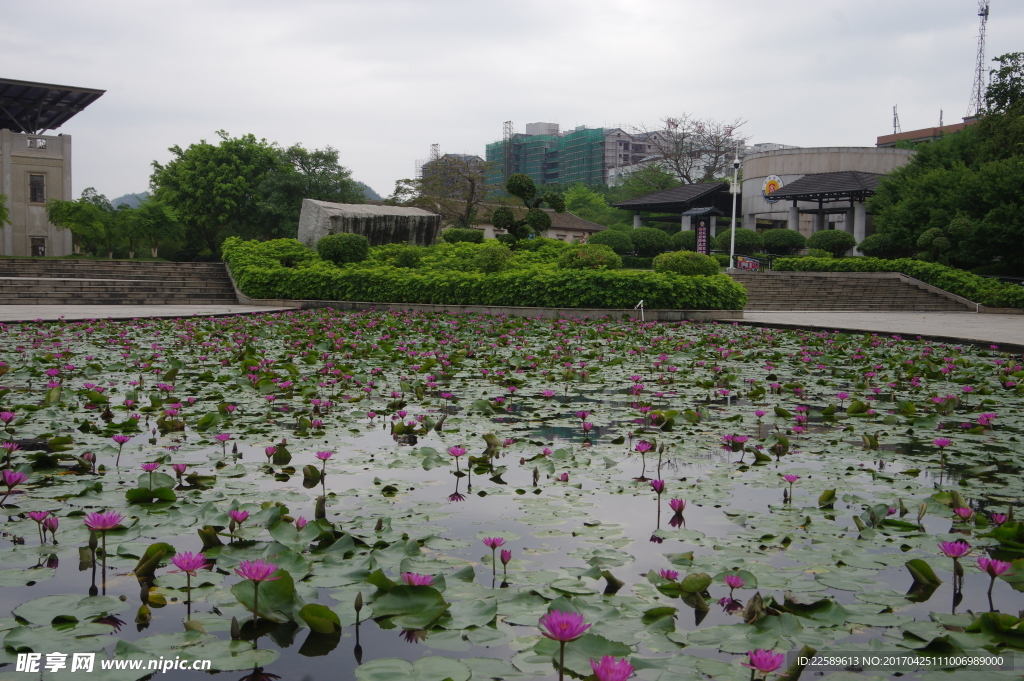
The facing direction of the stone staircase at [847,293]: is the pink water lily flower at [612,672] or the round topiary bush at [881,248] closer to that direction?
the pink water lily flower

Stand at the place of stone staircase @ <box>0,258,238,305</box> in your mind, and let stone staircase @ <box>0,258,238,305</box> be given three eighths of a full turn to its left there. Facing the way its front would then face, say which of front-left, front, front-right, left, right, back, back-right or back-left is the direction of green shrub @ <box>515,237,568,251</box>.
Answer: front-right

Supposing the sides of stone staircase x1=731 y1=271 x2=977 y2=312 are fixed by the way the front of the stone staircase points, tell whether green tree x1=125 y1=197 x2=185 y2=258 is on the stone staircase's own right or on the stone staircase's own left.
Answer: on the stone staircase's own right

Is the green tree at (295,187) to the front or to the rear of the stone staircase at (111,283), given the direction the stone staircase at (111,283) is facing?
to the rear

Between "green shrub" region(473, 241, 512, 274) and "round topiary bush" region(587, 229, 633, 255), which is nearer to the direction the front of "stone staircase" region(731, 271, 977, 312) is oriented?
the green shrub

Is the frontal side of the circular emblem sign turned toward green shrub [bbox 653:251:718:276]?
yes

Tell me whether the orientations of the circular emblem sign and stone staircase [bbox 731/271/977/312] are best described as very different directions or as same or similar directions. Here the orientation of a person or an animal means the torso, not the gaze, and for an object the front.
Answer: same or similar directions

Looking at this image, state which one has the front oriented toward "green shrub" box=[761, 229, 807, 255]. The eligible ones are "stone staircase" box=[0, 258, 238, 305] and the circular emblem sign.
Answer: the circular emblem sign

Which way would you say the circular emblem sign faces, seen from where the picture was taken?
facing the viewer

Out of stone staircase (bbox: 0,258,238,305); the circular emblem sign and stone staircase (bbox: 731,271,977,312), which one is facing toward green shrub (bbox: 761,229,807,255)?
the circular emblem sign

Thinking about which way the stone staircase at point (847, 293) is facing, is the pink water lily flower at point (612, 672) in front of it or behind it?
in front

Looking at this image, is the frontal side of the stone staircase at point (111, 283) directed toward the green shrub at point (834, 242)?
no

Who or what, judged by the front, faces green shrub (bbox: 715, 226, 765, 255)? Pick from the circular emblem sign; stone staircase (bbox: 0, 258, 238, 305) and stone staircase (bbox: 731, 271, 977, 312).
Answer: the circular emblem sign

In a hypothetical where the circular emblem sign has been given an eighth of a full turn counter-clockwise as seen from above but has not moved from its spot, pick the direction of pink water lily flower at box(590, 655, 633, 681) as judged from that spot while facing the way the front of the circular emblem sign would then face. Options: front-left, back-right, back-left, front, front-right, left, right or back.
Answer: front-right

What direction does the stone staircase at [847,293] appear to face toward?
toward the camera

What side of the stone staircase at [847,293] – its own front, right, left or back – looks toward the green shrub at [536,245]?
right
